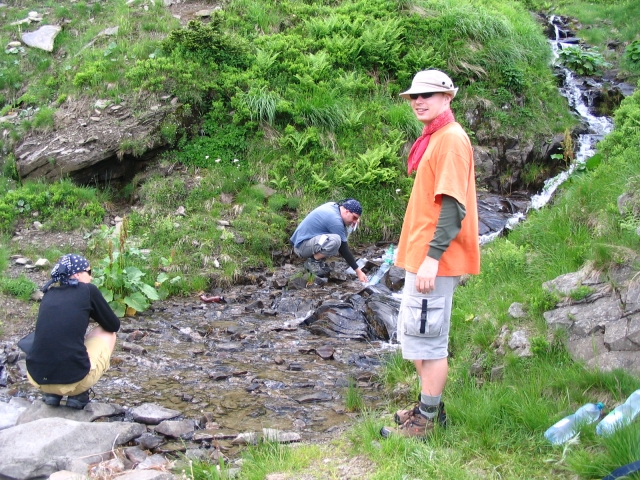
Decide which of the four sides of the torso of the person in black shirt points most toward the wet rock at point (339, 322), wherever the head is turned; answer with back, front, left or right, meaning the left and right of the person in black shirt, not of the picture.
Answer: front

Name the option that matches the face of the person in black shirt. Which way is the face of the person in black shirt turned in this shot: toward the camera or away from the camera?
away from the camera

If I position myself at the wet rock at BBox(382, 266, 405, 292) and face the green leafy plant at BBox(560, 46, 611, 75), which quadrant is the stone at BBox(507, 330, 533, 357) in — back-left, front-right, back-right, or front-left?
back-right

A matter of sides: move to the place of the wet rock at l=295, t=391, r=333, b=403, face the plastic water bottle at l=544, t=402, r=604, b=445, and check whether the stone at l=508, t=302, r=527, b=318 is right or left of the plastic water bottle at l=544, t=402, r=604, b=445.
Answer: left

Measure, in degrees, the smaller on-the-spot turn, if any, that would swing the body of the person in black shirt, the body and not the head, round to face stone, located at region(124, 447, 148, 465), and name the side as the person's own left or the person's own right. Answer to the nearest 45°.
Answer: approximately 135° to the person's own right

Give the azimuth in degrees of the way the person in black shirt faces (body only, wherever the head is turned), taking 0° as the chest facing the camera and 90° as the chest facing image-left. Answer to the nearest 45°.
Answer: approximately 225°

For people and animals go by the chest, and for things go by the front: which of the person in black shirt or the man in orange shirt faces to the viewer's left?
the man in orange shirt

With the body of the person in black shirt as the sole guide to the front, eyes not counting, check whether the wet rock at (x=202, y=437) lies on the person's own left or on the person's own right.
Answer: on the person's own right

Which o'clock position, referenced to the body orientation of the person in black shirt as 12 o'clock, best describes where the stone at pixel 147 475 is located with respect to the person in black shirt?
The stone is roughly at 4 o'clock from the person in black shirt.
